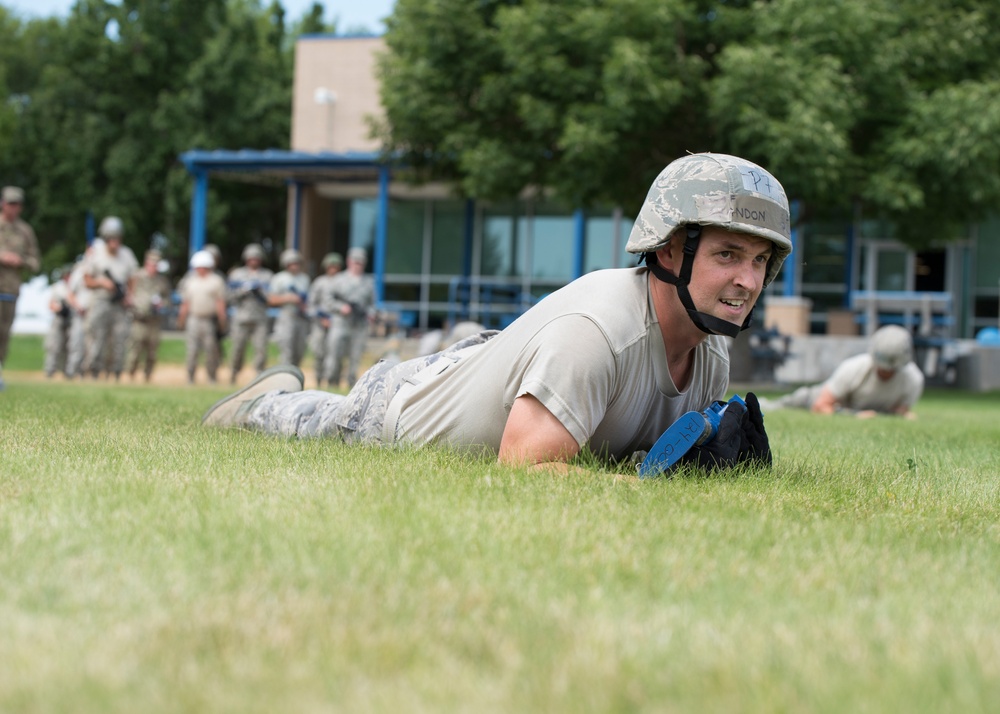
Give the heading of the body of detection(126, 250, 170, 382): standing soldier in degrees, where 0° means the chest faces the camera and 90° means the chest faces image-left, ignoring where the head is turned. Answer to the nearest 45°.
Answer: approximately 0°

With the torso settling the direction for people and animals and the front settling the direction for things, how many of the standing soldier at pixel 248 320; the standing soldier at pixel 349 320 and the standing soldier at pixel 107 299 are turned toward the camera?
3

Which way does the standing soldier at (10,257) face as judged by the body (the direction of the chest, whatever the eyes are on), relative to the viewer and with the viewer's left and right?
facing the viewer

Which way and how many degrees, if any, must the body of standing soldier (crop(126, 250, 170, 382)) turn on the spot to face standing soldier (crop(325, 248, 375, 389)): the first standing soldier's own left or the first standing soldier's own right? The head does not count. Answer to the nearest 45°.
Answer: approximately 45° to the first standing soldier's own left

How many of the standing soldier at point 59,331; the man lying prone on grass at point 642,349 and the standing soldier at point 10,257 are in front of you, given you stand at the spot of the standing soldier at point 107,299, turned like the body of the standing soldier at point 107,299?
2

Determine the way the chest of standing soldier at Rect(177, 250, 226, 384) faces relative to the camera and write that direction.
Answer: toward the camera

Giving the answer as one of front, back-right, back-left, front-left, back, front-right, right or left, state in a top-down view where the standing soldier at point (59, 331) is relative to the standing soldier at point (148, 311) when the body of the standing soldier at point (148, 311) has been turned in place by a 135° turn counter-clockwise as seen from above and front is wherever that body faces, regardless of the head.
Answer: left

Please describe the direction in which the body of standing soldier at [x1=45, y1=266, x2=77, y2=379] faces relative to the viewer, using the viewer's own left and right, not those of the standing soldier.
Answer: facing the viewer and to the right of the viewer

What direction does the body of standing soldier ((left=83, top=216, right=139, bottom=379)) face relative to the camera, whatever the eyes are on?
toward the camera
